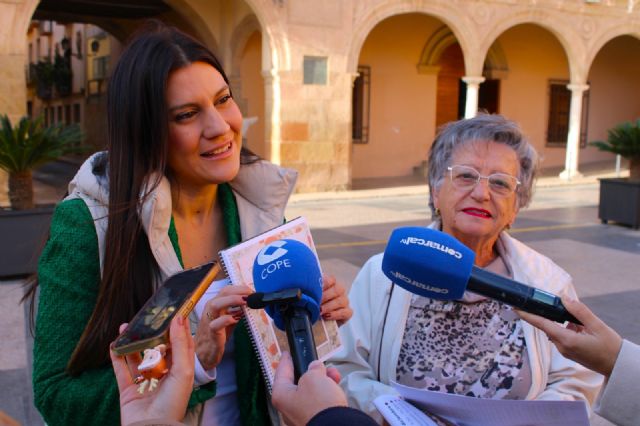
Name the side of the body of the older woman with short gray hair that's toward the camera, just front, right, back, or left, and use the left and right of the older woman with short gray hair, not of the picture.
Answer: front

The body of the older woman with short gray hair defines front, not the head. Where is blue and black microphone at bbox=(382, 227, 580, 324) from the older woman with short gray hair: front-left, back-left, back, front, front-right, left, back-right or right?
front

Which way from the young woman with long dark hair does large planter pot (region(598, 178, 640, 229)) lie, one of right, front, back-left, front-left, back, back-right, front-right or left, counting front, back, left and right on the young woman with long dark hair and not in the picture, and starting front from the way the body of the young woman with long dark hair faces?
left

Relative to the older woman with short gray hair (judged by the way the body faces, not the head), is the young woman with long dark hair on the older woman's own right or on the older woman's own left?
on the older woman's own right

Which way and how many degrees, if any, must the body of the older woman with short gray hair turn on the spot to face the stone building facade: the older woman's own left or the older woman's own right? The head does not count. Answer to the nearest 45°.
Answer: approximately 180°

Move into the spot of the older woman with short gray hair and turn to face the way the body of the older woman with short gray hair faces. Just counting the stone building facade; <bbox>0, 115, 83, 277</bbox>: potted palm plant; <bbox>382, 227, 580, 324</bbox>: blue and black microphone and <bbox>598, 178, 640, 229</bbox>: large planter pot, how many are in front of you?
1

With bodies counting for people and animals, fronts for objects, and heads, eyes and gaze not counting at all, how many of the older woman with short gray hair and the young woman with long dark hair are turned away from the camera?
0

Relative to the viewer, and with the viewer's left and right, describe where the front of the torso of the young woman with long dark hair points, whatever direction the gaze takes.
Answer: facing the viewer and to the right of the viewer

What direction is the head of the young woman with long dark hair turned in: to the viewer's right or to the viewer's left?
to the viewer's right

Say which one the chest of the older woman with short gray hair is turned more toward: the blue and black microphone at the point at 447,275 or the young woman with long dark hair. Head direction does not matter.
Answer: the blue and black microphone

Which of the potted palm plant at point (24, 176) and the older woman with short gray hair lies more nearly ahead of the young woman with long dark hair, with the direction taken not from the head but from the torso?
the older woman with short gray hair

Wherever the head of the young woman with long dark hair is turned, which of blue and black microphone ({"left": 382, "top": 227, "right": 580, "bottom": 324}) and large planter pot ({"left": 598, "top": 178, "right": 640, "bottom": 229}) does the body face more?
the blue and black microphone
